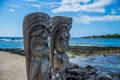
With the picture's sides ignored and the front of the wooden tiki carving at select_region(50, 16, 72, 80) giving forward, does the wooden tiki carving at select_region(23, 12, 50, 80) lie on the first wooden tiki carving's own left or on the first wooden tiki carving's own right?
on the first wooden tiki carving's own right

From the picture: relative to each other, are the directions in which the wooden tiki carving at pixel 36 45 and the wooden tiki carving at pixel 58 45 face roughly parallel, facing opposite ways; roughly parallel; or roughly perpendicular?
roughly parallel

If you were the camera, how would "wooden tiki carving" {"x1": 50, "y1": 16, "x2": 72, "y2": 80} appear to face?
facing the viewer and to the right of the viewer

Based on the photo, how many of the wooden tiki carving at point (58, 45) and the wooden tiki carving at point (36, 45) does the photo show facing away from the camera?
0

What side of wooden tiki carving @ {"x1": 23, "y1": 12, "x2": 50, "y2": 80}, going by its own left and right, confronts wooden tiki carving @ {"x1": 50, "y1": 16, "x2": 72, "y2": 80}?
left
